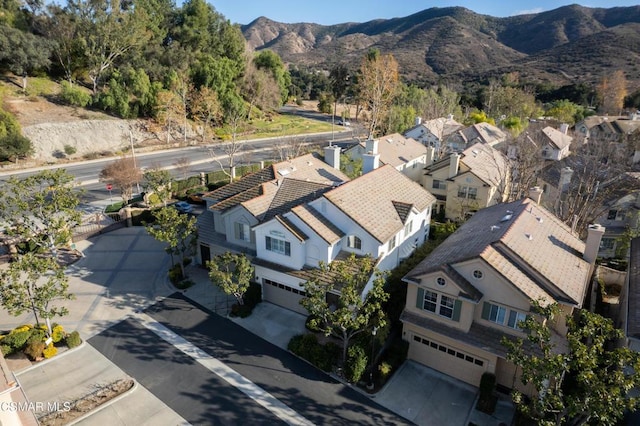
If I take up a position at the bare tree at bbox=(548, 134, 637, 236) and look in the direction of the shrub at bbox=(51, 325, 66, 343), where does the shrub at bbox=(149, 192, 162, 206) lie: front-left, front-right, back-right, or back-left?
front-right

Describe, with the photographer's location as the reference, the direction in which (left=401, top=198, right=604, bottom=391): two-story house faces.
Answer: facing the viewer and to the left of the viewer

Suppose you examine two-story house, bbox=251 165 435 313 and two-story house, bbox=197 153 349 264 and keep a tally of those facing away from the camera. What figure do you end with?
0

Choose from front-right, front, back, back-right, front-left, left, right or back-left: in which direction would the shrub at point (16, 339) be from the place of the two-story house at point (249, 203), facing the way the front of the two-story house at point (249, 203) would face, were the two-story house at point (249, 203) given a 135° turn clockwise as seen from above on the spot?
back-left

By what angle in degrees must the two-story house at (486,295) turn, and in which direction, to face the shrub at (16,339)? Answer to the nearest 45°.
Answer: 0° — it already faces it

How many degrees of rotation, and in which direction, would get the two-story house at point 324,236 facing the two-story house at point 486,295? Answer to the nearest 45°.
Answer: approximately 90° to its left

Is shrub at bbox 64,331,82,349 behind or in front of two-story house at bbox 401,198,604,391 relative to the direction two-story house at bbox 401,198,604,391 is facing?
in front

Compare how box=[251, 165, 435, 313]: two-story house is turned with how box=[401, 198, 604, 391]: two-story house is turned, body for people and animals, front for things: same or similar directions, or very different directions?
same or similar directions

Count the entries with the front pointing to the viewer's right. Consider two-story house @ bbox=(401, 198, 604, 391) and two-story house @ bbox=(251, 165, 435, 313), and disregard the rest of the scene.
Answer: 0

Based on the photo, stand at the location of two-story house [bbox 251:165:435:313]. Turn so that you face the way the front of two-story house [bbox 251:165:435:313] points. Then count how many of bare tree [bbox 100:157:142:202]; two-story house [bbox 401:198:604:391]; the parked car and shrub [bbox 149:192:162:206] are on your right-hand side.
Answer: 3

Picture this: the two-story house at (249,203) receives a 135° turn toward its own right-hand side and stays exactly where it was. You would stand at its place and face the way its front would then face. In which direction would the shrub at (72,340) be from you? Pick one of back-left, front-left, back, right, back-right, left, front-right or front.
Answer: back-left

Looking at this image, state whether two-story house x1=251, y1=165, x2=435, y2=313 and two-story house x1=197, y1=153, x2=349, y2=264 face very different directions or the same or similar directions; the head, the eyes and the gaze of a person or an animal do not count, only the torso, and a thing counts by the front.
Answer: same or similar directions

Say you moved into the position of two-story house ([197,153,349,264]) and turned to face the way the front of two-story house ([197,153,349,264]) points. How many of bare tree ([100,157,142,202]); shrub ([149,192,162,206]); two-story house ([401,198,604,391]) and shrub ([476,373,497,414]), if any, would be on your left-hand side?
2

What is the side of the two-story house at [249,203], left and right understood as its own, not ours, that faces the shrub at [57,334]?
front

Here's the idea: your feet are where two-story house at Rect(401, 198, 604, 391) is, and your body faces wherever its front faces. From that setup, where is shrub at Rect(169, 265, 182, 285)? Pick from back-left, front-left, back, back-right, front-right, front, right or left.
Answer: front-right

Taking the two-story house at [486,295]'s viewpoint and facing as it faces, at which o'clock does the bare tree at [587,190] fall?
The bare tree is roughly at 5 o'clock from the two-story house.

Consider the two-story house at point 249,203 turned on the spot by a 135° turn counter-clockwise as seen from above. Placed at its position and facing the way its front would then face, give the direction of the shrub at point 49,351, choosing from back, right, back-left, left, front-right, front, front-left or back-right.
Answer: back-right
